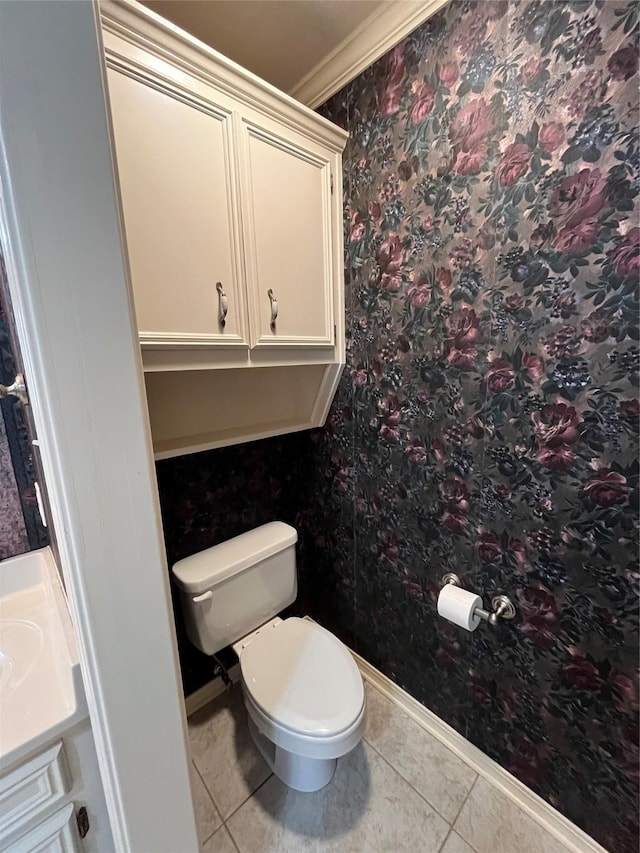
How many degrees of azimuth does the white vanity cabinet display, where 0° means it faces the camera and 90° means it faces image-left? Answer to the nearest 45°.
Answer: approximately 315°

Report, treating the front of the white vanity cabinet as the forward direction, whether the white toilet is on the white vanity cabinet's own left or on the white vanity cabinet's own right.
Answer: on the white vanity cabinet's own left

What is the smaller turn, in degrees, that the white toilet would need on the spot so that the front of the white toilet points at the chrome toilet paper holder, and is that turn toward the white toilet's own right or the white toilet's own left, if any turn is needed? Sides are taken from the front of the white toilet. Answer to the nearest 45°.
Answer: approximately 45° to the white toilet's own left

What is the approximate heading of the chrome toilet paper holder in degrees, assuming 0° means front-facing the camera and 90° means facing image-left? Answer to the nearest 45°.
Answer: approximately 45°
